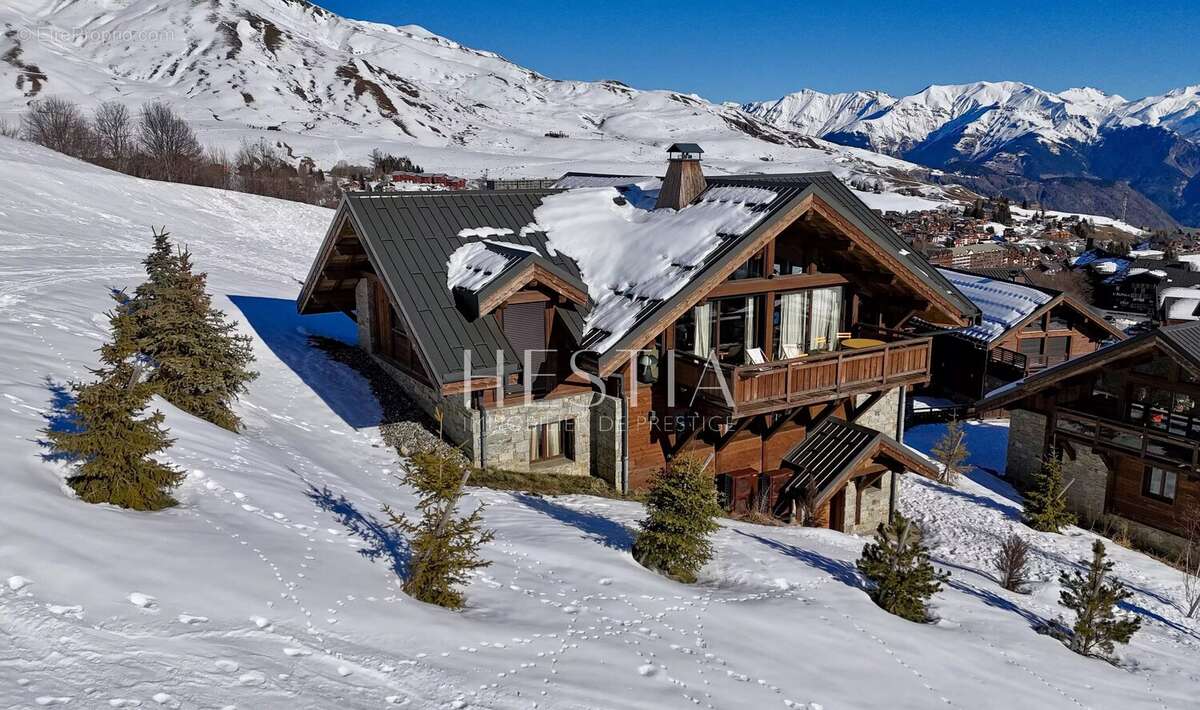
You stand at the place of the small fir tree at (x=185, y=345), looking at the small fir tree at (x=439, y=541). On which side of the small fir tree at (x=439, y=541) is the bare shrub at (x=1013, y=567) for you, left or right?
left

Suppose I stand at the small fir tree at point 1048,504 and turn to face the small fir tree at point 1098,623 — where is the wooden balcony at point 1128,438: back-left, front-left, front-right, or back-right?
back-left

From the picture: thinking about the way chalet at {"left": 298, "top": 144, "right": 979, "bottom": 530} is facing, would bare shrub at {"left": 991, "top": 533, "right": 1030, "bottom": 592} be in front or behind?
in front

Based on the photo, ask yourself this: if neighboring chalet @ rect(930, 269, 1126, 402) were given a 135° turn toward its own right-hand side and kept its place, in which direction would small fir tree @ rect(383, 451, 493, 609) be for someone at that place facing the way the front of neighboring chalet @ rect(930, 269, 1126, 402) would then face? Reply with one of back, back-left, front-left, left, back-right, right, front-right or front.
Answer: left

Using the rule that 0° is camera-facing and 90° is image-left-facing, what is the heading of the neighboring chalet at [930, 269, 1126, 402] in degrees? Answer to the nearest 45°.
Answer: approximately 315°

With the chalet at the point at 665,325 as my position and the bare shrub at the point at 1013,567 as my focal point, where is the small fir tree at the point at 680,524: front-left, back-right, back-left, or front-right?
front-right

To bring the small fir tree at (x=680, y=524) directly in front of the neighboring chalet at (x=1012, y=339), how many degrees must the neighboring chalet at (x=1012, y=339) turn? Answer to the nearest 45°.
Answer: approximately 45° to its right

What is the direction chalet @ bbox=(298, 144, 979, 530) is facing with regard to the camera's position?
facing the viewer and to the right of the viewer

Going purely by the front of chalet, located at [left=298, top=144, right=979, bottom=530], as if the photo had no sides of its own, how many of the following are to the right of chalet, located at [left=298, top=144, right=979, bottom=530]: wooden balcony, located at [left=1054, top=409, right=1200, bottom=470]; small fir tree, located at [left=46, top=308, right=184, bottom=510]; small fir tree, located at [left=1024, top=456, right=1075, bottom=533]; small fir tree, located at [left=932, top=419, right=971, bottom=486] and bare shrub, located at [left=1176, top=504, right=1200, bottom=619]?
1

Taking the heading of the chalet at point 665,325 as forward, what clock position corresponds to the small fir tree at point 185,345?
The small fir tree is roughly at 4 o'clock from the chalet.

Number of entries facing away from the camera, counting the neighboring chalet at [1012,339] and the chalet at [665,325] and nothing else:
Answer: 0

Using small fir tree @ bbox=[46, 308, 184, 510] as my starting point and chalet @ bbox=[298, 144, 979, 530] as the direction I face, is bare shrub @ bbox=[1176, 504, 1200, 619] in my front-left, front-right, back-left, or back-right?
front-right

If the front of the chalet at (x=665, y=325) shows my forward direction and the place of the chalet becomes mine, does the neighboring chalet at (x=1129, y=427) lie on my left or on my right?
on my left

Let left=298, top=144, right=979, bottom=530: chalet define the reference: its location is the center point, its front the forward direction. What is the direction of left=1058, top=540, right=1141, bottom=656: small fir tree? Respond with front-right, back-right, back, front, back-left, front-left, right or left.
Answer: front
